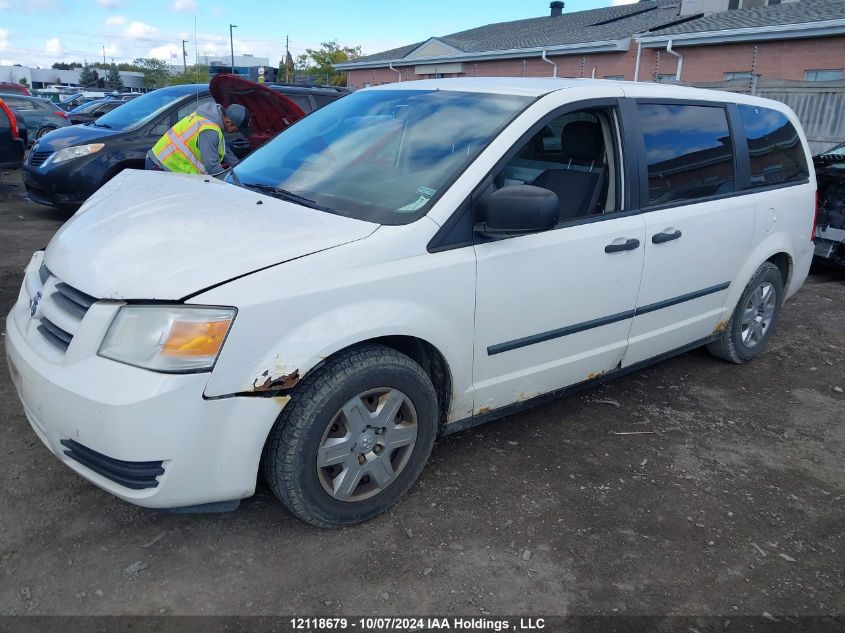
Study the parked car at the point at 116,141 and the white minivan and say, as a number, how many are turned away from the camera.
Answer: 0

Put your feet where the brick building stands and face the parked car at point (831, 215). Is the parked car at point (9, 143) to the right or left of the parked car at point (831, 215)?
right

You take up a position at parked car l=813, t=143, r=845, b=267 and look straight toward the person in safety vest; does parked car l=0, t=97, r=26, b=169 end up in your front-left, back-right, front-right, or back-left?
front-right

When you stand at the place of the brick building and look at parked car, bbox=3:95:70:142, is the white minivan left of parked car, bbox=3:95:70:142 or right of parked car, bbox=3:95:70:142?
left

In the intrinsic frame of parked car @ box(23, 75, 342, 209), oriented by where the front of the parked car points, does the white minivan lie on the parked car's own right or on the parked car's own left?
on the parked car's own left

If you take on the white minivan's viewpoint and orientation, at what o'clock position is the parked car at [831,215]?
The parked car is roughly at 6 o'clock from the white minivan.

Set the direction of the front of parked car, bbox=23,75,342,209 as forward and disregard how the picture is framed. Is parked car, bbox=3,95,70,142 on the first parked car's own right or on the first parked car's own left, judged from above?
on the first parked car's own right

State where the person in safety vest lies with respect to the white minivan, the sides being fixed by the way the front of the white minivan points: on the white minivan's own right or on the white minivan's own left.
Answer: on the white minivan's own right

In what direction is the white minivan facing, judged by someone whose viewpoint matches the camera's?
facing the viewer and to the left of the viewer

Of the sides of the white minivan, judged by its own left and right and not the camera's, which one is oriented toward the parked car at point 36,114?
right
